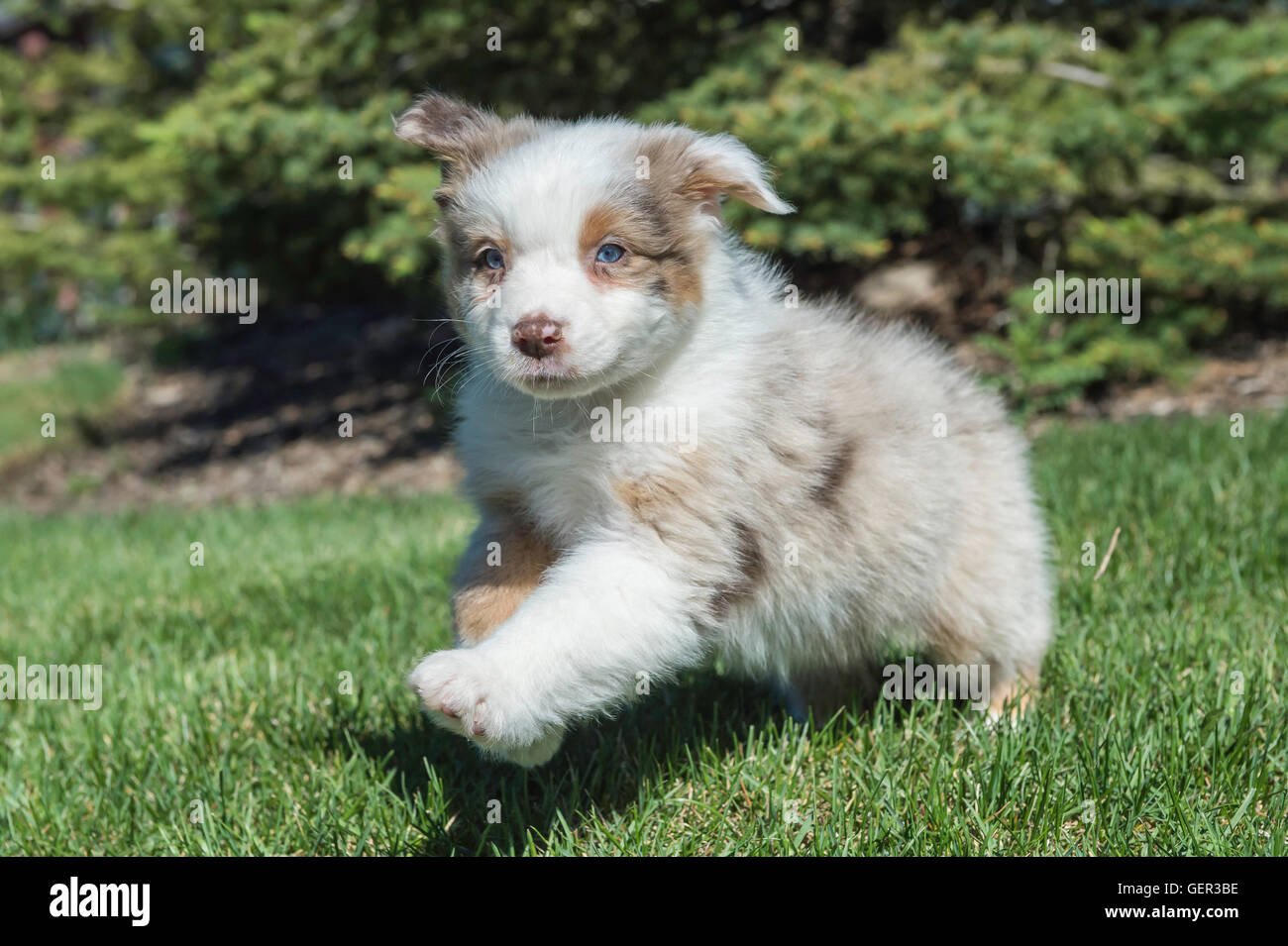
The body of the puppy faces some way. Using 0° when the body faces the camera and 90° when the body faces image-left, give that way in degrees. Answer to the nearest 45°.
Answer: approximately 45°
